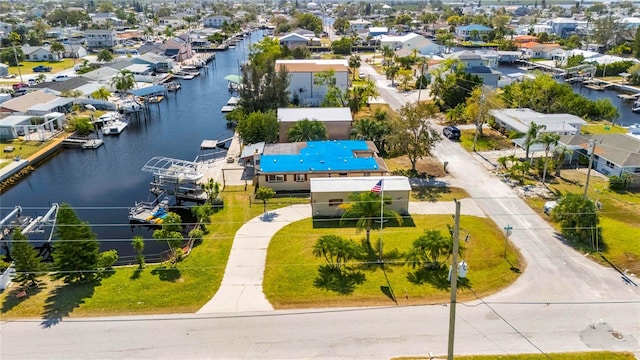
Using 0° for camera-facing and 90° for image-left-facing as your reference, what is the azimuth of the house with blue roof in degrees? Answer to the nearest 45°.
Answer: approximately 0°

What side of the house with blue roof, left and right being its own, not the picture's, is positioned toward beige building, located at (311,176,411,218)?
front

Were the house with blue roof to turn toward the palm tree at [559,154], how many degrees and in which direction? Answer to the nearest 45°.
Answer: approximately 90° to its left

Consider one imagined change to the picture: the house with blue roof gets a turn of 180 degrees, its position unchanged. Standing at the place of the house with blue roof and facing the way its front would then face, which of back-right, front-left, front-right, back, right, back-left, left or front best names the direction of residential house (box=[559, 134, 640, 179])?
right
